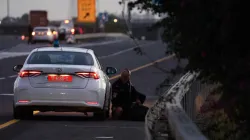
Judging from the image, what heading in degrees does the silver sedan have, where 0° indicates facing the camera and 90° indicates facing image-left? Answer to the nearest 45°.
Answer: approximately 180°

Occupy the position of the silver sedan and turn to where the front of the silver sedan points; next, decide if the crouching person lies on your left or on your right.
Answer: on your right
